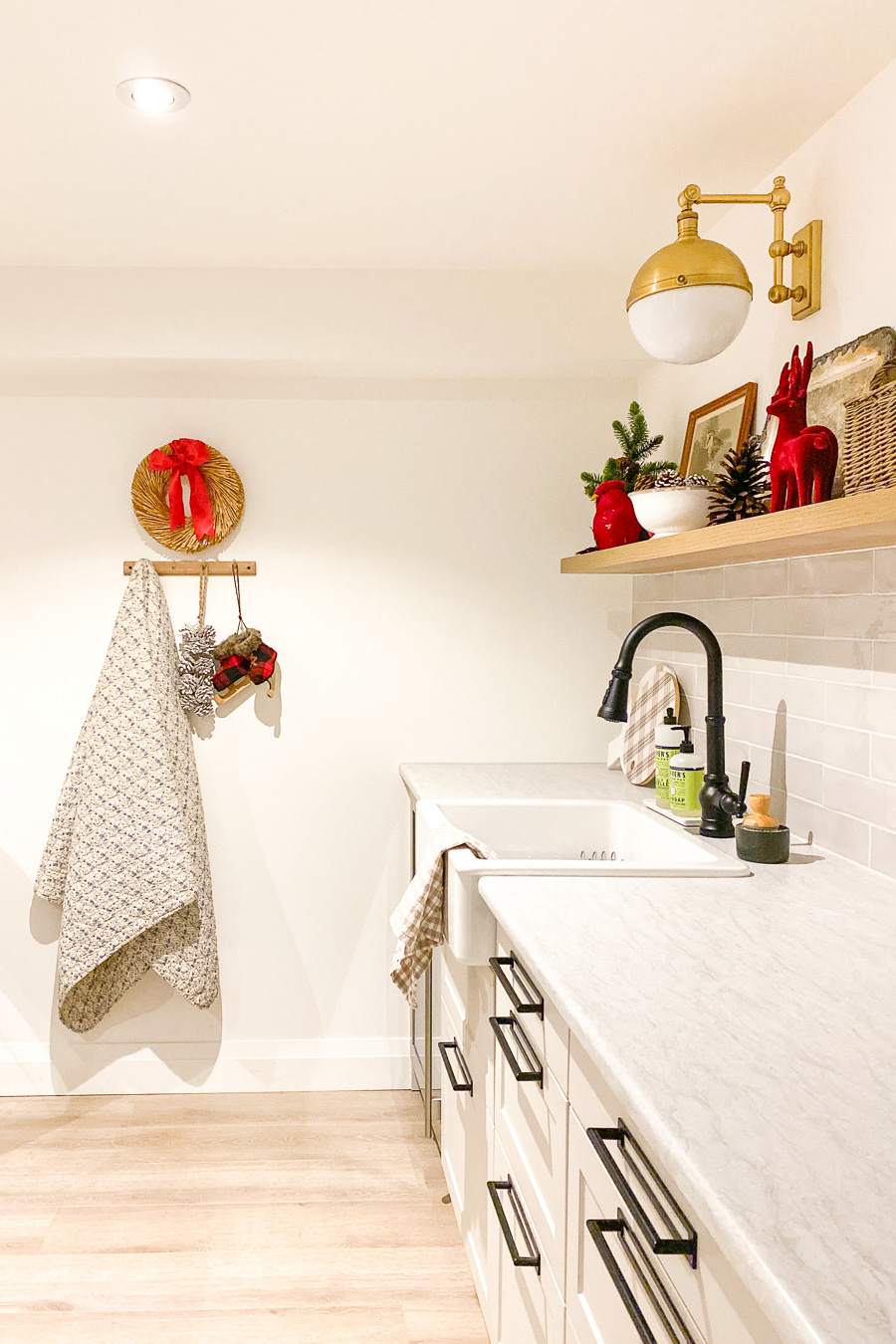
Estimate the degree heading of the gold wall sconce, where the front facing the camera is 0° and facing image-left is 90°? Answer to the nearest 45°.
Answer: approximately 90°

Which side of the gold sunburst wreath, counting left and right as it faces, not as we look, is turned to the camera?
front

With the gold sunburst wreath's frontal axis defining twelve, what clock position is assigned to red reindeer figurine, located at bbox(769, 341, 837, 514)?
The red reindeer figurine is roughly at 11 o'clock from the gold sunburst wreath.

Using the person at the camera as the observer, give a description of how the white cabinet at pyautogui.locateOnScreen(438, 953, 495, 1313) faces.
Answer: facing to the left of the viewer

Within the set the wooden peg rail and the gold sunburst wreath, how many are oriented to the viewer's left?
0

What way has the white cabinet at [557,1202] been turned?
to the viewer's left

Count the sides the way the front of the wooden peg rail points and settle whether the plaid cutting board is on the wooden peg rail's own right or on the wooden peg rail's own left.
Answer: on the wooden peg rail's own left

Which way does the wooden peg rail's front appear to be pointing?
toward the camera

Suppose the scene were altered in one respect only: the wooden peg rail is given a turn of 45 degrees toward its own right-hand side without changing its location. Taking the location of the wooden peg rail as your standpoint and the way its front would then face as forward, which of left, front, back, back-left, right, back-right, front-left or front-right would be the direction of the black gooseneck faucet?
left

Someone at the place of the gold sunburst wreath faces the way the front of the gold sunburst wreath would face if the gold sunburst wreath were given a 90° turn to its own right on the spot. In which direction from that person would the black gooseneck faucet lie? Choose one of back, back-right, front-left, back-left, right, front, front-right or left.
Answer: back-left

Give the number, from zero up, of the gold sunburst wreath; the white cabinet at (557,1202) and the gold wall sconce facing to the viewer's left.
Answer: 2

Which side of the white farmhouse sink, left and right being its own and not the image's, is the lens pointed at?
left

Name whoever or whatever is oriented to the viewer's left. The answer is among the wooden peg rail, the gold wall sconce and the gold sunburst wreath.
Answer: the gold wall sconce
